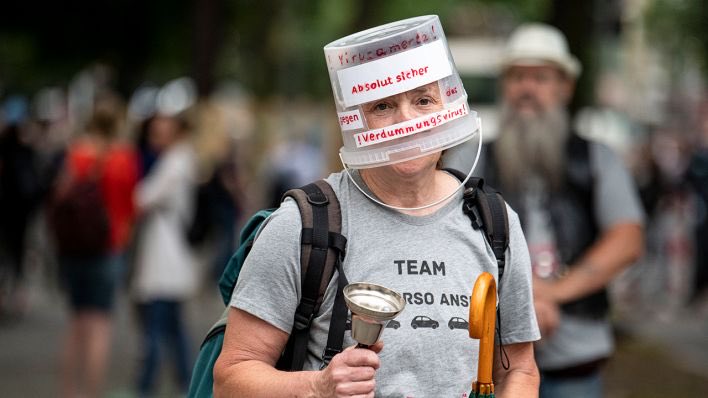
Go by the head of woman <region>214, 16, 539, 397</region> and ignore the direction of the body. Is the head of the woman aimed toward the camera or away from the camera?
toward the camera

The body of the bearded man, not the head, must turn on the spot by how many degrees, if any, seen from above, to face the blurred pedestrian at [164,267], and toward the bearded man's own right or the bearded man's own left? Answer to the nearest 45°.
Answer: approximately 90° to the bearded man's own right

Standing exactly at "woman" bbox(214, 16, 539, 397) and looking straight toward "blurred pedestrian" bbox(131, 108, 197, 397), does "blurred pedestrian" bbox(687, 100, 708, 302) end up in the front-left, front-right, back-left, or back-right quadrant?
front-right

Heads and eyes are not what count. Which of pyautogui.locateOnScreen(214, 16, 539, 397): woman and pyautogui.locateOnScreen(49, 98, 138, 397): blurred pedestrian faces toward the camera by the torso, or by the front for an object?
the woman

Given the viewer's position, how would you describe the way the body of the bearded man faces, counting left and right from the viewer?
facing the viewer and to the left of the viewer

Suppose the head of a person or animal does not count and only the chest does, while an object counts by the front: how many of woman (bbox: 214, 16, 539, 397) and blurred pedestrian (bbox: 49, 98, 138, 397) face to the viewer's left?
0

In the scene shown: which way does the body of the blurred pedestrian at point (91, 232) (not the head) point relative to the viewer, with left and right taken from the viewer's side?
facing away from the viewer and to the right of the viewer

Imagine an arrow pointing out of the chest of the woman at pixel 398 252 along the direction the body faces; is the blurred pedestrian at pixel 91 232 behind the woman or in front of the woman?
behind

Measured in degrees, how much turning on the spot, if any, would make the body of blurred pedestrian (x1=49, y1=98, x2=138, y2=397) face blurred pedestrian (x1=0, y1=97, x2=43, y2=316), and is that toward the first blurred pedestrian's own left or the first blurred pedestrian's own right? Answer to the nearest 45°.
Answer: approximately 45° to the first blurred pedestrian's own left

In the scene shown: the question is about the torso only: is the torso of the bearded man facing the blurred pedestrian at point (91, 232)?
no

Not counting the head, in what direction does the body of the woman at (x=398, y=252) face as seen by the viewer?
toward the camera

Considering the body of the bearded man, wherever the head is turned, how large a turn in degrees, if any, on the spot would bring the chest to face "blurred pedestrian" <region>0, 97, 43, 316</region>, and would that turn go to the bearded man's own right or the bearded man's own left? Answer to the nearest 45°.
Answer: approximately 90° to the bearded man's own right
